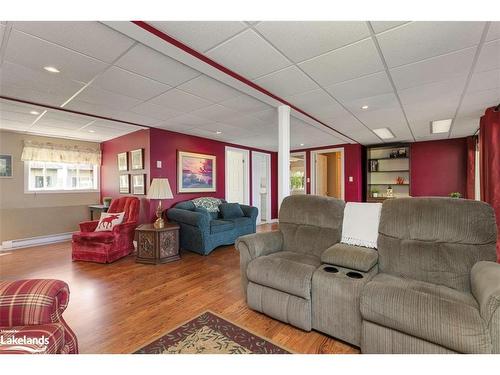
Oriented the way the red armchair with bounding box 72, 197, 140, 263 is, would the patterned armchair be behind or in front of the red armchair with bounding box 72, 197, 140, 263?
in front

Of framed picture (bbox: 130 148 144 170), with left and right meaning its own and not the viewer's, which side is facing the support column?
left

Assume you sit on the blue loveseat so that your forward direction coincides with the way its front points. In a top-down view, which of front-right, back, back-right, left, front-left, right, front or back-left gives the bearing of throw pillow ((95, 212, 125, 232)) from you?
back-right

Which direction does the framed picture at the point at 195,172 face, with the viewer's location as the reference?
facing the viewer and to the right of the viewer

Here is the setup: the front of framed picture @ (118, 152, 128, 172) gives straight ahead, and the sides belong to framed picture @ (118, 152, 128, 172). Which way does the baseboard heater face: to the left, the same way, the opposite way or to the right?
to the left

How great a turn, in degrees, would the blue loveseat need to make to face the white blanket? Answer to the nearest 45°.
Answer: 0° — it already faces it

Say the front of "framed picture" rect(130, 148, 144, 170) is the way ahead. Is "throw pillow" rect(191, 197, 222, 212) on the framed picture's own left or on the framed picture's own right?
on the framed picture's own left

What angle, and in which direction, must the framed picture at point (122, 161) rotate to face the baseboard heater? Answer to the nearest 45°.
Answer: approximately 45° to its right

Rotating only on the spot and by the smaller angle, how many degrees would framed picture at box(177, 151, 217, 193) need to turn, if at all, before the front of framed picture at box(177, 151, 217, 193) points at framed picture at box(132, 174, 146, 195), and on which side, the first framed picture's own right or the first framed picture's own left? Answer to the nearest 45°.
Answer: approximately 135° to the first framed picture's own right

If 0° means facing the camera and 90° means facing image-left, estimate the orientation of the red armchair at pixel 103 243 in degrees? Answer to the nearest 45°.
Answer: approximately 45°

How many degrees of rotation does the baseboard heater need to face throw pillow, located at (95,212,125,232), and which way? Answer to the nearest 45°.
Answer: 0° — it already faces it
